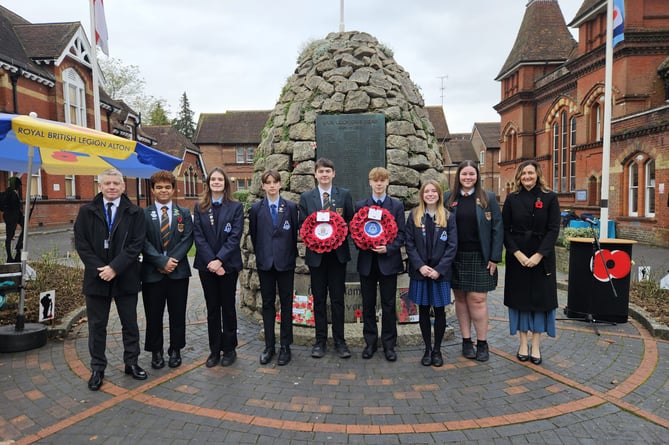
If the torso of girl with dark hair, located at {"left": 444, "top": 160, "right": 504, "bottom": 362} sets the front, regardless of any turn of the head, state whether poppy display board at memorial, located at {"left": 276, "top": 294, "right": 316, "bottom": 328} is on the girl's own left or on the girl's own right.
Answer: on the girl's own right

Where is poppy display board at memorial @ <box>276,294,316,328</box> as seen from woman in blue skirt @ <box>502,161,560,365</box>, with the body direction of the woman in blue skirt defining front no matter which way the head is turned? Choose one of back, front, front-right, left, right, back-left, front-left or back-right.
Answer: right

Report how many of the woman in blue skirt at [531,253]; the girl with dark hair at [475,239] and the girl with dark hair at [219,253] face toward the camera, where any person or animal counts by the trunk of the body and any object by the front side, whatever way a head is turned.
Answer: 3

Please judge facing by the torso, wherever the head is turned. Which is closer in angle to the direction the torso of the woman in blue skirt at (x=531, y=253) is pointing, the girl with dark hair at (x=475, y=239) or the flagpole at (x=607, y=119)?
the girl with dark hair

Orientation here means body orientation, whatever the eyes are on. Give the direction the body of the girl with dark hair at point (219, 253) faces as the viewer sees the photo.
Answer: toward the camera

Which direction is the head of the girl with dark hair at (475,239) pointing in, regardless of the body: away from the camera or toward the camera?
toward the camera

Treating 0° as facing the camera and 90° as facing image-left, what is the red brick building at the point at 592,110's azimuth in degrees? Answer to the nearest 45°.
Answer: approximately 45°

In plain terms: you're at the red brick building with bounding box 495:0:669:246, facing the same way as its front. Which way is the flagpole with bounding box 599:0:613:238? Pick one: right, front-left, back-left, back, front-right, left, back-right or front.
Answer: front-left

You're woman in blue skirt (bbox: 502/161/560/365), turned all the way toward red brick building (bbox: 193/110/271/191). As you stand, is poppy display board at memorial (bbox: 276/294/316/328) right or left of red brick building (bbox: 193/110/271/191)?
left

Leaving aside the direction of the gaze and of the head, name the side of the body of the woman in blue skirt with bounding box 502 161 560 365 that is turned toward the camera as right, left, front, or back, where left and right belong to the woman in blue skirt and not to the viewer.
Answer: front

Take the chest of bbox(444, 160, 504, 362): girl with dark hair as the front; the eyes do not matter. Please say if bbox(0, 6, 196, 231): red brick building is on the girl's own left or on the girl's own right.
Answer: on the girl's own right

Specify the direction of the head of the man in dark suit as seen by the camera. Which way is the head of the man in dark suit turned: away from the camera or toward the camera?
toward the camera

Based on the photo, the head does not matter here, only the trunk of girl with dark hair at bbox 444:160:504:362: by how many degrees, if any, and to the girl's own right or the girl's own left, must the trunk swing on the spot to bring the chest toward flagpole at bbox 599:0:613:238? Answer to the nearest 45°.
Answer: approximately 135° to the girl's own left

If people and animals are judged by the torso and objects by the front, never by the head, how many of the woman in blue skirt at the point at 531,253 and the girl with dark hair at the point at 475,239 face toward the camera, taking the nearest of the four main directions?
2
